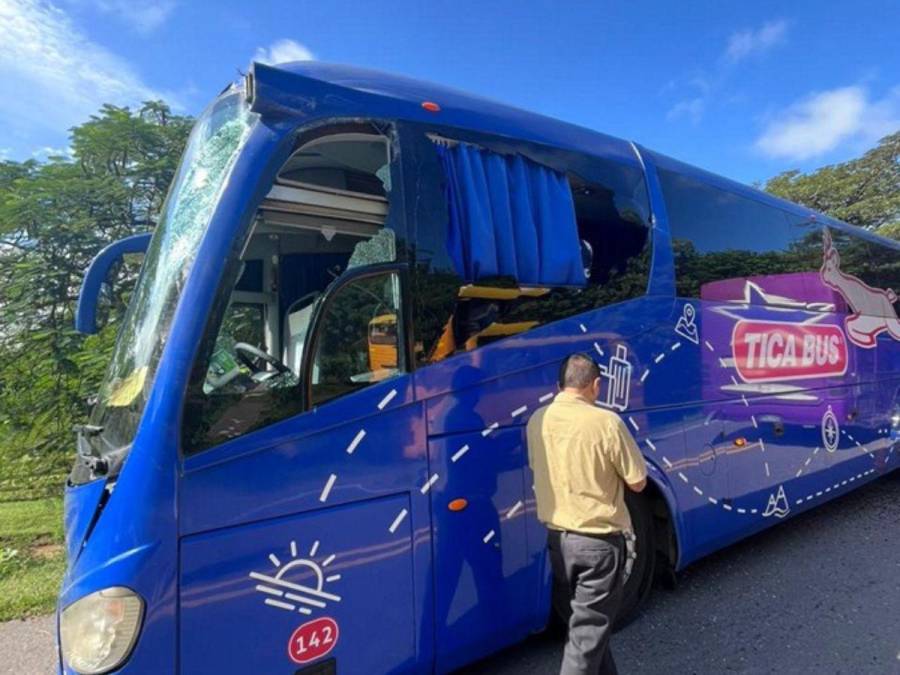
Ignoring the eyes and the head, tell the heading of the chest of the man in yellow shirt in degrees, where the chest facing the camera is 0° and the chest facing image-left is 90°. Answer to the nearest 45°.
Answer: approximately 180°

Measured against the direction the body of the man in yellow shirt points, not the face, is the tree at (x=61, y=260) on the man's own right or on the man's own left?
on the man's own left

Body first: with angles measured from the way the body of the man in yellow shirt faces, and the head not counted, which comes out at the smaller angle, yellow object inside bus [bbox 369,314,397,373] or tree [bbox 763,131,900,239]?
the tree

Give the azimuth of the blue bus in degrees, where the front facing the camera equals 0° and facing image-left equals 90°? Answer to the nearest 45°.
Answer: approximately 45°

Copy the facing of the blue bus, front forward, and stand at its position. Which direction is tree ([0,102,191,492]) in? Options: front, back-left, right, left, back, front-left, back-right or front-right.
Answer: right

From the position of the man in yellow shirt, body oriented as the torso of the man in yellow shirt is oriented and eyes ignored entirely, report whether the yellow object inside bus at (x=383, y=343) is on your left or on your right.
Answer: on your left

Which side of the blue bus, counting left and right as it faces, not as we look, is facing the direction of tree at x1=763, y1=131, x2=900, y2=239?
back
